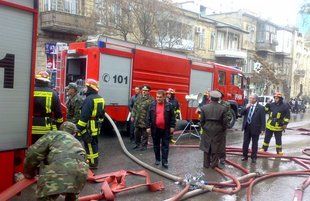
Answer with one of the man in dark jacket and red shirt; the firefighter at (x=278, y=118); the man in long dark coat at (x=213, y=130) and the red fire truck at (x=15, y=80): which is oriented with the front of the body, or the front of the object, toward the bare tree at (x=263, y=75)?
the man in long dark coat

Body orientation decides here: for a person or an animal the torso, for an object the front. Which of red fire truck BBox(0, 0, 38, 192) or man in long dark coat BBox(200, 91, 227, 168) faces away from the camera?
the man in long dark coat

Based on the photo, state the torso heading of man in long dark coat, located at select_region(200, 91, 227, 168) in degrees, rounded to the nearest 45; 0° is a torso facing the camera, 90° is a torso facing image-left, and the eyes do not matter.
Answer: approximately 180°

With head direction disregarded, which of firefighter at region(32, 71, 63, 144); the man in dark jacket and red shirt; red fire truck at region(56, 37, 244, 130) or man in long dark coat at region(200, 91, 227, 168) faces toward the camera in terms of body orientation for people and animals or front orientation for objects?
the man in dark jacket and red shirt

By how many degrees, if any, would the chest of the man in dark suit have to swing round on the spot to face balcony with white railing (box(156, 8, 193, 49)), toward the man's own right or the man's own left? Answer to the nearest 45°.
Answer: approximately 135° to the man's own right

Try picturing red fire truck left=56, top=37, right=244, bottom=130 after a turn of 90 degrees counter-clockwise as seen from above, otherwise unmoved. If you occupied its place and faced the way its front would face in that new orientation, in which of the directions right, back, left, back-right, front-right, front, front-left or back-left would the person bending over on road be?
back-left

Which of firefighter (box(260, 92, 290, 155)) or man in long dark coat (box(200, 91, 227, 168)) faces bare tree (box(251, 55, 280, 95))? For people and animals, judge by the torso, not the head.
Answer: the man in long dark coat

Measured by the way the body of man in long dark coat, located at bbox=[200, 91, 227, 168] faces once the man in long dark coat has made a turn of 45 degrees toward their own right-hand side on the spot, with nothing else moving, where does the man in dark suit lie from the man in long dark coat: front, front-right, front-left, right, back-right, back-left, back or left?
front

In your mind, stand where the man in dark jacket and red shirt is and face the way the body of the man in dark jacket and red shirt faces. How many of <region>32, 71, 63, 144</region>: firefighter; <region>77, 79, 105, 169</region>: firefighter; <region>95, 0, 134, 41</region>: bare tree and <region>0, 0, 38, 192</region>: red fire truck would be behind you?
1

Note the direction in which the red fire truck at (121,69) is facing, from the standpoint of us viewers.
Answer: facing away from the viewer and to the right of the viewer

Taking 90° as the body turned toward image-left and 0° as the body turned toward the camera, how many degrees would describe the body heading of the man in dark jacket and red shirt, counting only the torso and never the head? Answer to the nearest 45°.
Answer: approximately 0°
